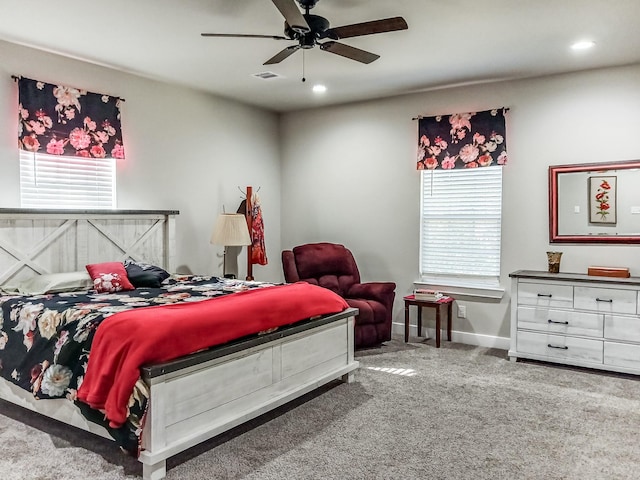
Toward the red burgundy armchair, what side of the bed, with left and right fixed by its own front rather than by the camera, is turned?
left

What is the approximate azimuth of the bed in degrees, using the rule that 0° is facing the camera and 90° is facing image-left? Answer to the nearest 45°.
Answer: approximately 315°

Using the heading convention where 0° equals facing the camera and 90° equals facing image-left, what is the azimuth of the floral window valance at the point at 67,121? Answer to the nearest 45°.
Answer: approximately 315°

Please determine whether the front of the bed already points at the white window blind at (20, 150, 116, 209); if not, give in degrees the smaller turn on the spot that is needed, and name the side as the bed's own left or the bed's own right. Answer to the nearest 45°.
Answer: approximately 180°

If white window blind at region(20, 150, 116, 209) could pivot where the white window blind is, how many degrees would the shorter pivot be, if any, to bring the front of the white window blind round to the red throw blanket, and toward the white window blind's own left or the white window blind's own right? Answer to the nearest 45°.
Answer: approximately 45° to the white window blind's own right

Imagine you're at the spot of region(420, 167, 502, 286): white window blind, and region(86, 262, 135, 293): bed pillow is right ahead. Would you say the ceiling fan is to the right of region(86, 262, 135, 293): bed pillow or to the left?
left

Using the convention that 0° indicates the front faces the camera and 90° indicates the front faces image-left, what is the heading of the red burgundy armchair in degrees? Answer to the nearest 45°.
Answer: approximately 315°

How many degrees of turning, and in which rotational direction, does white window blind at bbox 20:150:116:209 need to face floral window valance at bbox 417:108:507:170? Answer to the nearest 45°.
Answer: approximately 45° to its left
